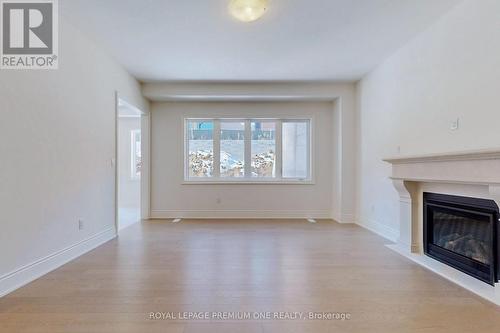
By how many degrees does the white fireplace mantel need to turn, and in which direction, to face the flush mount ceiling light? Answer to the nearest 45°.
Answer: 0° — it already faces it

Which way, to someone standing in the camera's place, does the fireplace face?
facing the viewer and to the left of the viewer
